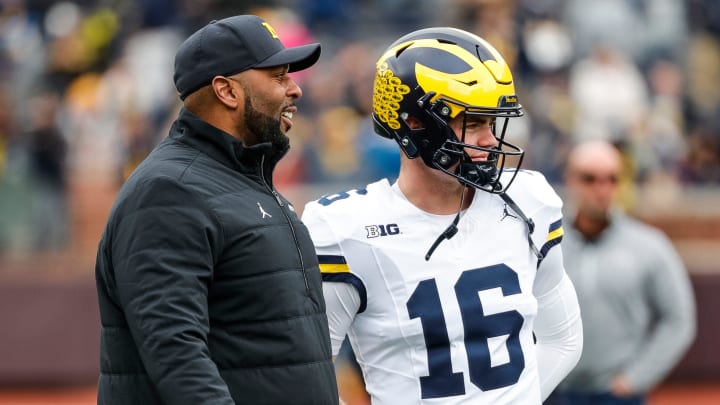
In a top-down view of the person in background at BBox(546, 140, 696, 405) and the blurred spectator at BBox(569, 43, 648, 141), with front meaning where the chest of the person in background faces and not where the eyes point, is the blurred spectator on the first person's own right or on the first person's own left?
on the first person's own right

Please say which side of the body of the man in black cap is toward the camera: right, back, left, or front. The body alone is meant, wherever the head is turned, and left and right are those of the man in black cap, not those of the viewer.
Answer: right

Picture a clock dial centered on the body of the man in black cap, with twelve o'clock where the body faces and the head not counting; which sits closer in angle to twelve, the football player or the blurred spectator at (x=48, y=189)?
the football player

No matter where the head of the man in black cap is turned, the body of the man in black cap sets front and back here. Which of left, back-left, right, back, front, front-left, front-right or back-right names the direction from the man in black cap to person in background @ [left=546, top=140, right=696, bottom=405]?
front-left

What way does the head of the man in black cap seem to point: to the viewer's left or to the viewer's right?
to the viewer's right

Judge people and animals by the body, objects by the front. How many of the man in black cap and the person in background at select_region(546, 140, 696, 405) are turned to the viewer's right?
1

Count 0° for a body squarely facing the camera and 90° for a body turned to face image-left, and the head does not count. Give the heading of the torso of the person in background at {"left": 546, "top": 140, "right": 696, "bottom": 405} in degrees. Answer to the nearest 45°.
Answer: approximately 45°

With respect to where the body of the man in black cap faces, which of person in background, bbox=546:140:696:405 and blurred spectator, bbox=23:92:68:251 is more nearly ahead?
the person in background

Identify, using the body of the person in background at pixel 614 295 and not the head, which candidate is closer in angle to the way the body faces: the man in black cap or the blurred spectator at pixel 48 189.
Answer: the man in black cap

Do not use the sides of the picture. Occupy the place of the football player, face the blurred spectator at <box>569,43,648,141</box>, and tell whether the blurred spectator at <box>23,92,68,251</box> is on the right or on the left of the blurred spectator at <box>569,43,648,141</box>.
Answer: left

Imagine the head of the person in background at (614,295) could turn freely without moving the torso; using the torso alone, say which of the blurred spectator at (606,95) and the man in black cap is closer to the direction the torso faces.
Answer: the man in black cap
